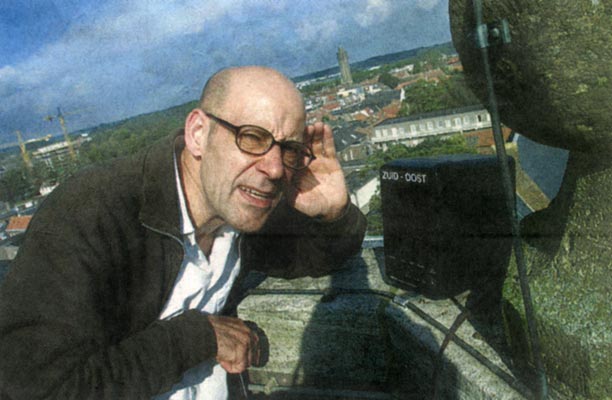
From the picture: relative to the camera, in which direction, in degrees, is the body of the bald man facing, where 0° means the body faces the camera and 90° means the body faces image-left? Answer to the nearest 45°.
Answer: approximately 315°

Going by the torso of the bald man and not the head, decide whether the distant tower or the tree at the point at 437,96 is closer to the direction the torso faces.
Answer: the tree
